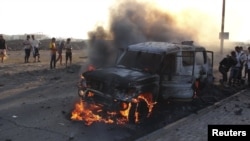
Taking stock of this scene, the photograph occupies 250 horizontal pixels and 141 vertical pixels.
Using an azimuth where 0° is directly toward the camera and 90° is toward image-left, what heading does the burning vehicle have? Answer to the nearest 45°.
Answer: approximately 45°

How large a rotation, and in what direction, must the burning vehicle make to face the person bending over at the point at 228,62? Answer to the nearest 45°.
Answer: approximately 180°
